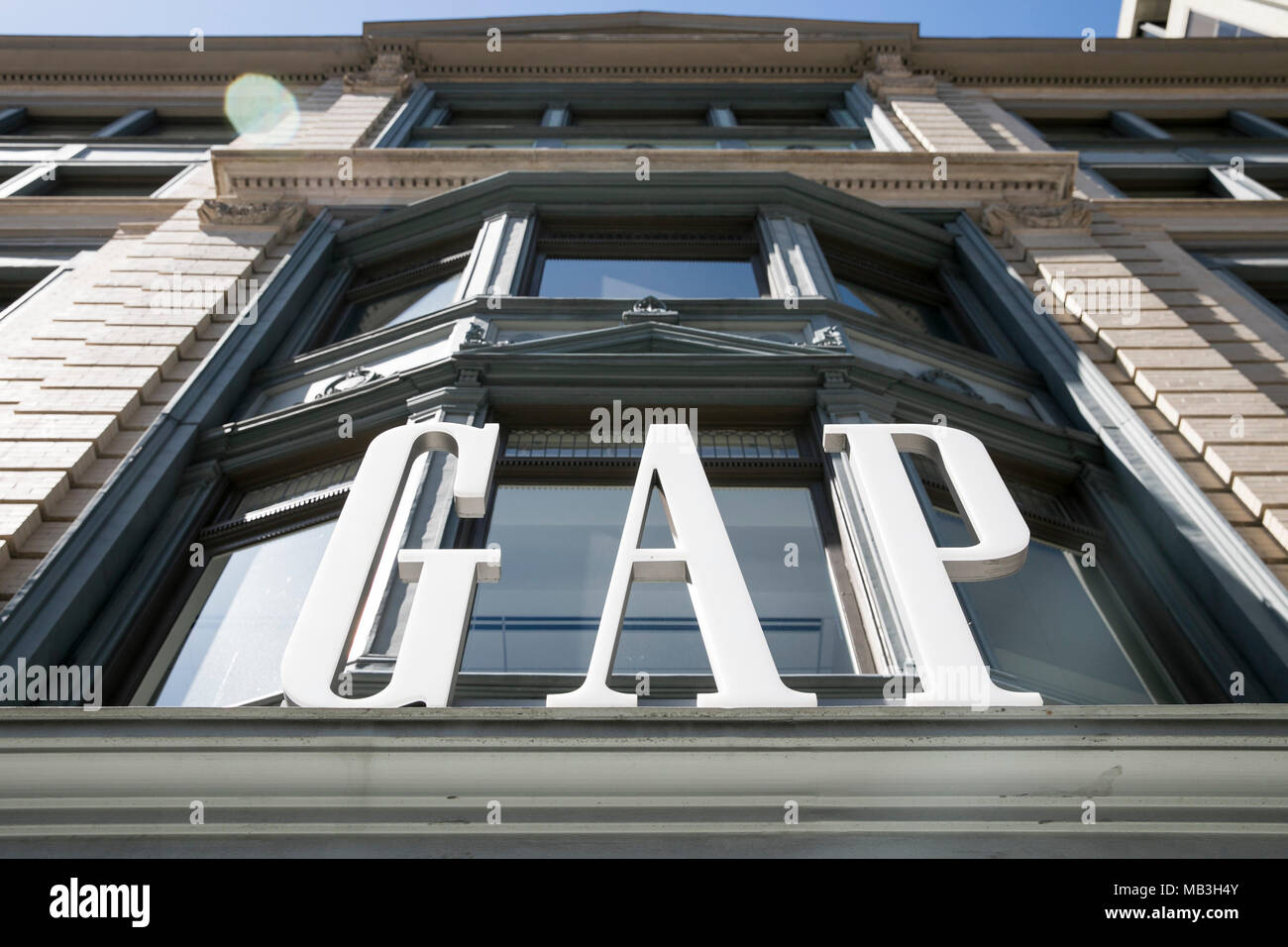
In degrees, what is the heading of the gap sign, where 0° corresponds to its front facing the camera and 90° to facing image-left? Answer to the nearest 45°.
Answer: approximately 0°
